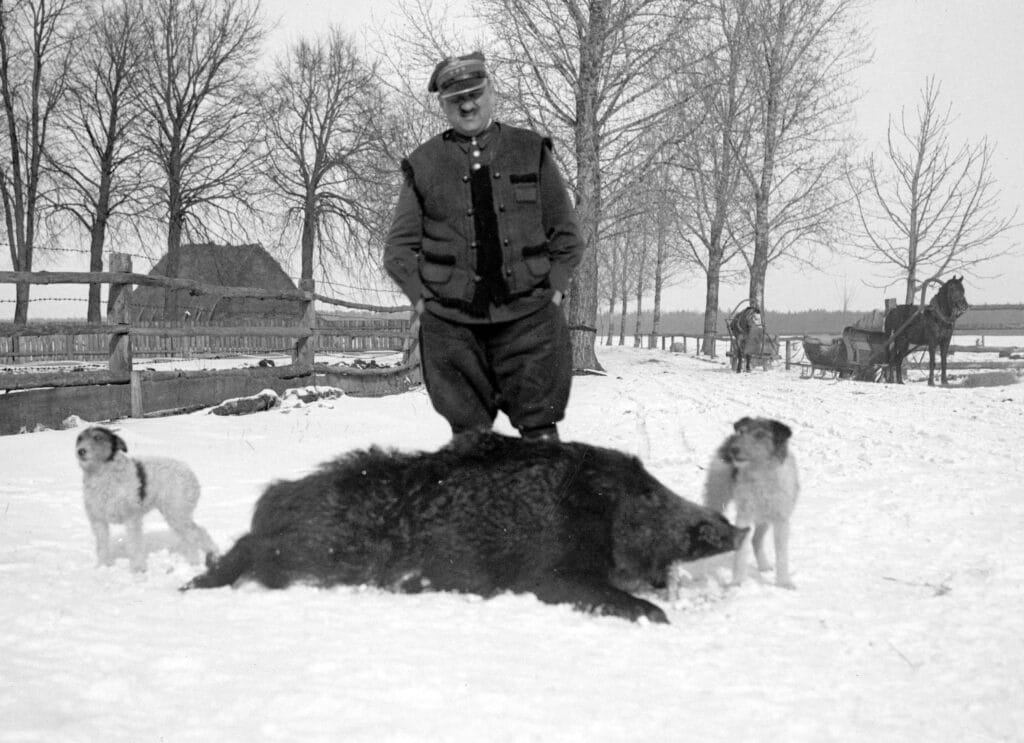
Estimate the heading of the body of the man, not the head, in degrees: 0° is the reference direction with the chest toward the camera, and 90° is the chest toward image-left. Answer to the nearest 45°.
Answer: approximately 0°

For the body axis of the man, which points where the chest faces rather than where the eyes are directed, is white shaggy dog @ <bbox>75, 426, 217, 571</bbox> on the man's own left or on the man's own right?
on the man's own right

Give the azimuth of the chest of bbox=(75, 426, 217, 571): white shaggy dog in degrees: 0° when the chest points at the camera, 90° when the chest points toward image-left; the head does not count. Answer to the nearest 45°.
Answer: approximately 45°

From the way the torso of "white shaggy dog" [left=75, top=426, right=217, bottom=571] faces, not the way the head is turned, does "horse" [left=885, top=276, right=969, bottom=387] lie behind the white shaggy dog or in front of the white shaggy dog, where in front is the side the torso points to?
behind

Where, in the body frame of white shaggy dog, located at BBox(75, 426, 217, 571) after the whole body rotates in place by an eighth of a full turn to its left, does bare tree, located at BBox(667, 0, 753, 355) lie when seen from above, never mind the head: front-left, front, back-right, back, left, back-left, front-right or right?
back-left

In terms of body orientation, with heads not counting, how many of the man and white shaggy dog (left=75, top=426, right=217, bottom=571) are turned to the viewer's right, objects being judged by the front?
0
